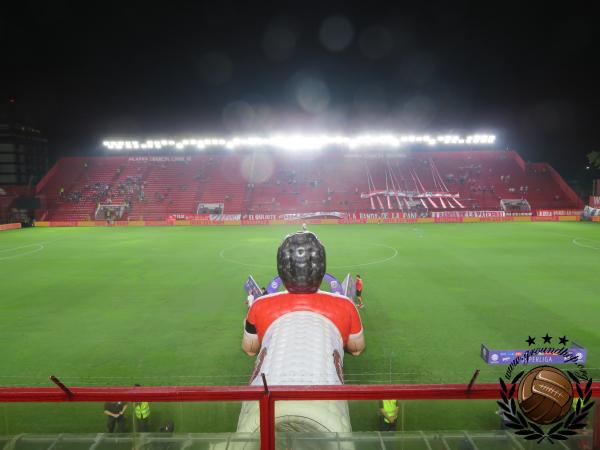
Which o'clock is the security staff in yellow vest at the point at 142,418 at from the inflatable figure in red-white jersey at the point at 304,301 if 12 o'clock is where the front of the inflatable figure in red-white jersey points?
The security staff in yellow vest is roughly at 7 o'clock from the inflatable figure in red-white jersey.

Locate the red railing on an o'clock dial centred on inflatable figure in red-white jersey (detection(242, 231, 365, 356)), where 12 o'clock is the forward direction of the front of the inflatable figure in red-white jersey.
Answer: The red railing is roughly at 6 o'clock from the inflatable figure in red-white jersey.

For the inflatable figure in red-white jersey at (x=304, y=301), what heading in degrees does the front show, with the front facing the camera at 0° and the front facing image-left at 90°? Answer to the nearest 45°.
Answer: approximately 180°

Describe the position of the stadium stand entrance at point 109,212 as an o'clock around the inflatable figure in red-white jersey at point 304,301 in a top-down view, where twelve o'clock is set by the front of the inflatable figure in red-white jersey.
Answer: The stadium stand entrance is roughly at 11 o'clock from the inflatable figure in red-white jersey.

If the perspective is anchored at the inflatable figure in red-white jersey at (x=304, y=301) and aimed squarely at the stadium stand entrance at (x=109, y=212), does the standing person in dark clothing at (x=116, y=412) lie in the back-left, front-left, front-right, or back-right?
back-left

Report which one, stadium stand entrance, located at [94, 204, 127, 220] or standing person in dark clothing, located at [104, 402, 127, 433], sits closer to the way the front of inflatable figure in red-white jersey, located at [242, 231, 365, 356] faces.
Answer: the stadium stand entrance

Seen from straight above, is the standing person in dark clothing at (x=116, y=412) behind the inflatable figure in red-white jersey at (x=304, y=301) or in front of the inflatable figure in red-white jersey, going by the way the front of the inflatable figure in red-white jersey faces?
behind
